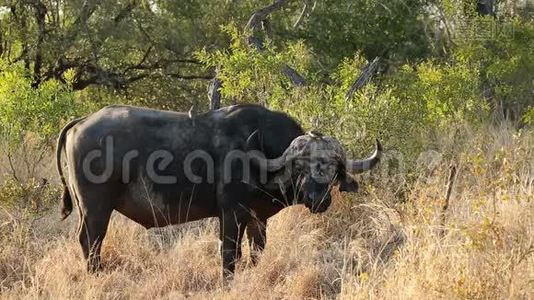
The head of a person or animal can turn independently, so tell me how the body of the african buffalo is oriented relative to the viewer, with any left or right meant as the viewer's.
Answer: facing to the right of the viewer

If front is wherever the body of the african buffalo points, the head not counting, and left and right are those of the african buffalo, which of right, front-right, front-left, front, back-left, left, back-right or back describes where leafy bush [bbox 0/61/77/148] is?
back-left
